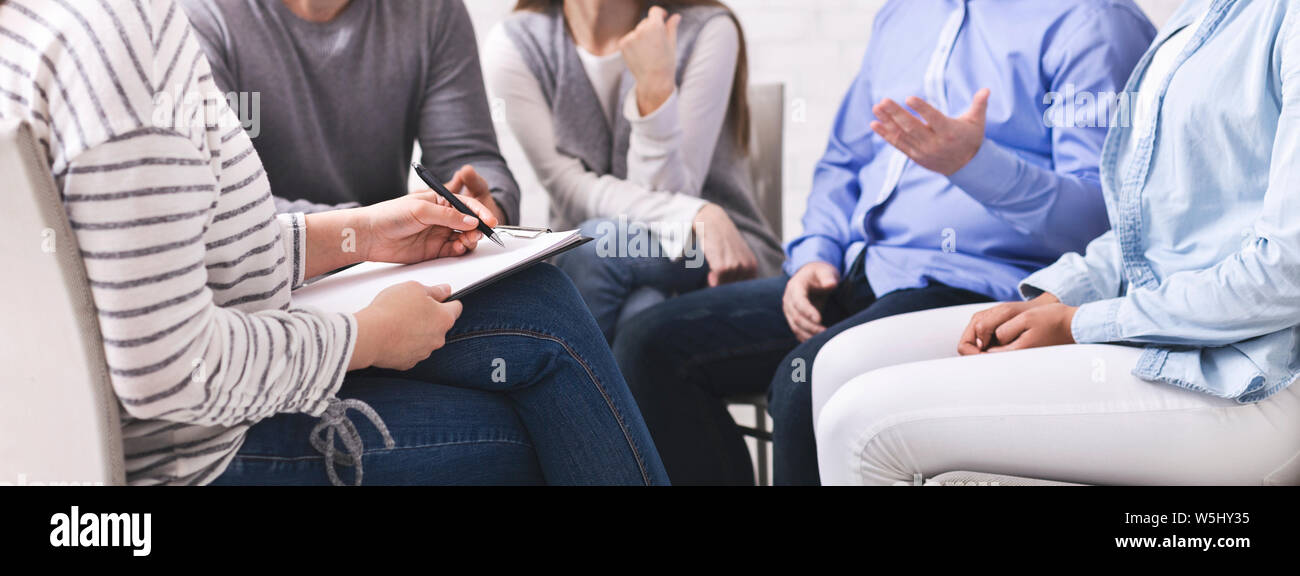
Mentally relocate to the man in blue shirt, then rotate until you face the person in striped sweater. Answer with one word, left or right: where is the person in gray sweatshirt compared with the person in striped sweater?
right

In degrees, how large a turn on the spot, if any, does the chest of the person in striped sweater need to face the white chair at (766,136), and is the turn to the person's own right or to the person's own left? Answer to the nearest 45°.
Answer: approximately 45° to the person's own left

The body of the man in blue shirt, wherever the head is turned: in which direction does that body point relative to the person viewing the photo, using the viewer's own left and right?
facing the viewer and to the left of the viewer

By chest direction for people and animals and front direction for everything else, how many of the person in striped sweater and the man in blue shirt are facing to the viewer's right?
1

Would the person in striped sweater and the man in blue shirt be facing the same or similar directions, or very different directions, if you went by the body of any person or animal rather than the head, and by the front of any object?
very different directions

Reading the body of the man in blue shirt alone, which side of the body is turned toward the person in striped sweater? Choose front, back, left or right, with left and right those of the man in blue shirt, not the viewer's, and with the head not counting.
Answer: front

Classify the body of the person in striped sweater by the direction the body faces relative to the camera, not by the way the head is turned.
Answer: to the viewer's right

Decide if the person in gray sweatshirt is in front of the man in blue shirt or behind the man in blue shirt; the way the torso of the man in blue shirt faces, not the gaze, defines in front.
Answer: in front
